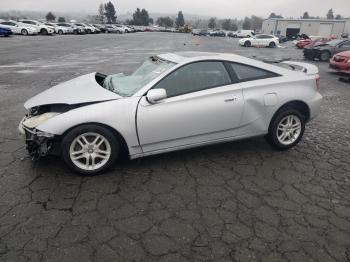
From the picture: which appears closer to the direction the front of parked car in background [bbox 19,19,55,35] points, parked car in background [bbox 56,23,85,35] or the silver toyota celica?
the silver toyota celica

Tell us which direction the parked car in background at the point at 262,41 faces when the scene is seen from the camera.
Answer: facing to the left of the viewer

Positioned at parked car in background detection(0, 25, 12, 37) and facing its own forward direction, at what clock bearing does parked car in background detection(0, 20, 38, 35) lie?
parked car in background detection(0, 20, 38, 35) is roughly at 8 o'clock from parked car in background detection(0, 25, 12, 37).

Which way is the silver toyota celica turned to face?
to the viewer's left

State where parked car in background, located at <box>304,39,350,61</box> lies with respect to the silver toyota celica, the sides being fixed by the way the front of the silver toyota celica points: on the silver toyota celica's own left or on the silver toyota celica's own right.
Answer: on the silver toyota celica's own right

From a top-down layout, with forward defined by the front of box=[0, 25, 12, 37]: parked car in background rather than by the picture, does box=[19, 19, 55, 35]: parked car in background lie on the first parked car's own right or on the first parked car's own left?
on the first parked car's own left

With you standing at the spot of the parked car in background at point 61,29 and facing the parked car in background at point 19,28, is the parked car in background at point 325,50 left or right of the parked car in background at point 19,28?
left

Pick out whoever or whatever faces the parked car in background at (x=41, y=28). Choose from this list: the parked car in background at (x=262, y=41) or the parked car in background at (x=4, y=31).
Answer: the parked car in background at (x=262, y=41)
